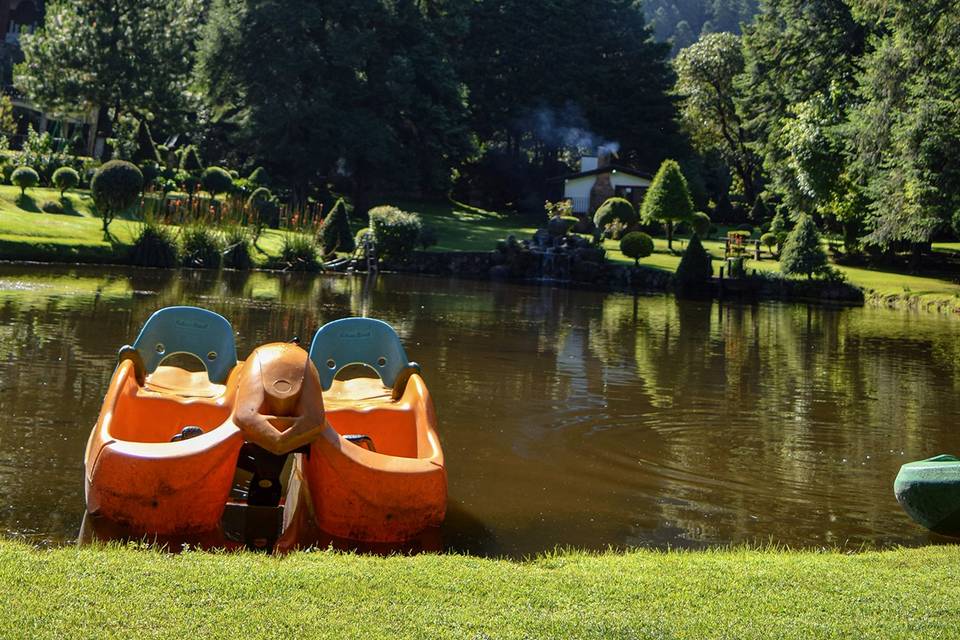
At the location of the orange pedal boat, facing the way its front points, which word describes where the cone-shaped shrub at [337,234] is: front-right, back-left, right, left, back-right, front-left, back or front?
back

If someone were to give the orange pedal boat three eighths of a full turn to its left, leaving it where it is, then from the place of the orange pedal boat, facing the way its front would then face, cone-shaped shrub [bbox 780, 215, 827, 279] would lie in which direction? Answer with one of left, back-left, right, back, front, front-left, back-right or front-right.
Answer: front

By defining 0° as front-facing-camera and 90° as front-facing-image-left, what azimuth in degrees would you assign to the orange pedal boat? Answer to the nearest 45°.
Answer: approximately 0°

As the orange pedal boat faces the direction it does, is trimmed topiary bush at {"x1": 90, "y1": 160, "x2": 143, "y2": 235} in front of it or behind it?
behind

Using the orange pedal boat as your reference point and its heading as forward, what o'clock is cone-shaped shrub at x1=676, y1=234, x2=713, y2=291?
The cone-shaped shrub is roughly at 7 o'clock from the orange pedal boat.

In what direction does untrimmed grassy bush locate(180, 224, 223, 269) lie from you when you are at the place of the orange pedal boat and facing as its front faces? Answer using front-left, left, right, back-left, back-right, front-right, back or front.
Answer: back

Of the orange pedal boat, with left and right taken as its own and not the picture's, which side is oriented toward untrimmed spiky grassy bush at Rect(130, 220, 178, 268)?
back

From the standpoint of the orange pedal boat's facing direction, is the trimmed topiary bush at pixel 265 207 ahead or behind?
behind

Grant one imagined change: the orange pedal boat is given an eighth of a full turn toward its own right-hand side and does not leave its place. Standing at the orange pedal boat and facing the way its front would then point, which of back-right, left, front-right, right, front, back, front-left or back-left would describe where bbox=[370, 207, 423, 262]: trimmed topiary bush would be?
back-right

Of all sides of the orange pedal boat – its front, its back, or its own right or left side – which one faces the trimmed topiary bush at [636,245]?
back
